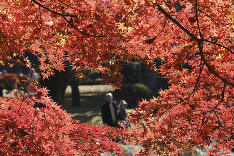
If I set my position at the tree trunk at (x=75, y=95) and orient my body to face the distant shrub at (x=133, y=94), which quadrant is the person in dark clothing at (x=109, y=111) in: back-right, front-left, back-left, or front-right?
front-right

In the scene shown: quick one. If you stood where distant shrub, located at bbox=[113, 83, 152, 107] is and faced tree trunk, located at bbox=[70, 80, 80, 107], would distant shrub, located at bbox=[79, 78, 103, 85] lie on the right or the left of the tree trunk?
right

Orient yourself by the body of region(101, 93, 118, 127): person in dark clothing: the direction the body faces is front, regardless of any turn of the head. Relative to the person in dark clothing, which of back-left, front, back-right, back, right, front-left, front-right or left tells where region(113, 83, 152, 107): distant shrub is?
back-left

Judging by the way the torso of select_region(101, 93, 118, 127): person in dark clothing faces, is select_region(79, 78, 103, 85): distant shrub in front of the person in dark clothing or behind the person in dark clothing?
behind

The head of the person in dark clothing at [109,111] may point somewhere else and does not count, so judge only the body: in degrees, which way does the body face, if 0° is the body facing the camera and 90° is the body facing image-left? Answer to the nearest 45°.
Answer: approximately 315°
